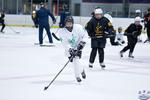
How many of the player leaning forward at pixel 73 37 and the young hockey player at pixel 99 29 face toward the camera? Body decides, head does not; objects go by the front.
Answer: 2

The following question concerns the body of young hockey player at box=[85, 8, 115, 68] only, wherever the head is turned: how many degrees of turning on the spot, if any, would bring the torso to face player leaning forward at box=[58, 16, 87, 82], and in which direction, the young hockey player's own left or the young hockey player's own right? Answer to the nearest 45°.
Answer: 0° — they already face them

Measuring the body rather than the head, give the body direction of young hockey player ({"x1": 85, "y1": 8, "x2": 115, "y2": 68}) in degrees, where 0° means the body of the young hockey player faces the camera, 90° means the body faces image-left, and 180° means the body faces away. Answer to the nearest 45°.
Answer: approximately 0°

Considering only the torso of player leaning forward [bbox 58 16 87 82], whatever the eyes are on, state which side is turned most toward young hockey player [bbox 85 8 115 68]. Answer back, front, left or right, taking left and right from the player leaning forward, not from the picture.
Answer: back

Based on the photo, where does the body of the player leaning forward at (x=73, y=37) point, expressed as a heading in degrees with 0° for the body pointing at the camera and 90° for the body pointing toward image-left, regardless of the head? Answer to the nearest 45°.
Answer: approximately 0°

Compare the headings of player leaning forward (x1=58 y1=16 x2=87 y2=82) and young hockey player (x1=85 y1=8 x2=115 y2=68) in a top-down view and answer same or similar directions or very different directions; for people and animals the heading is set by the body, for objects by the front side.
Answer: same or similar directions
